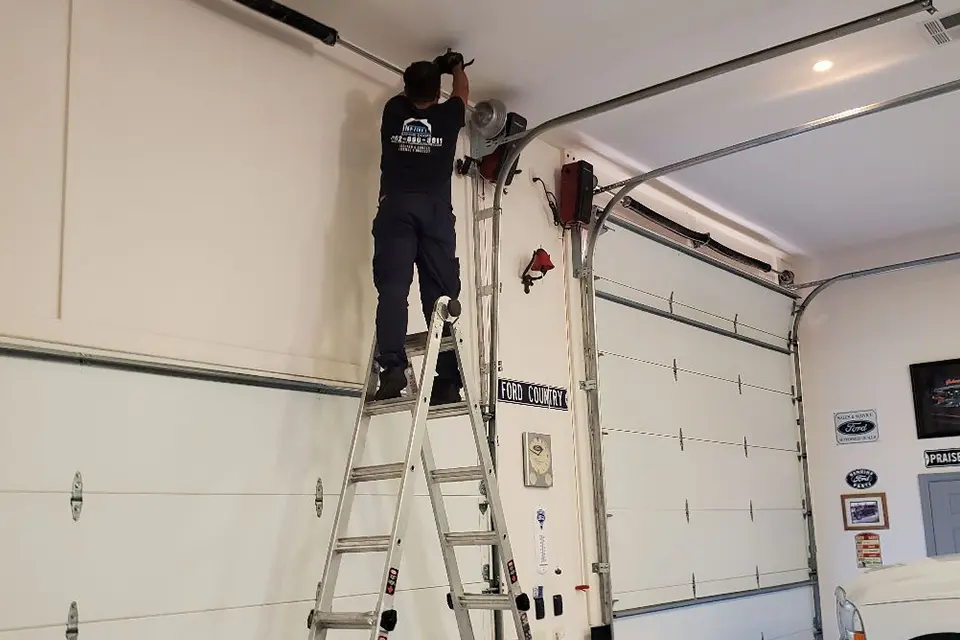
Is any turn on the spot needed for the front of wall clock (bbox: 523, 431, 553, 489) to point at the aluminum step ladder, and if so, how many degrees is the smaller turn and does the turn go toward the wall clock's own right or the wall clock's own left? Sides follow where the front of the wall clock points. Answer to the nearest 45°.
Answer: approximately 45° to the wall clock's own right

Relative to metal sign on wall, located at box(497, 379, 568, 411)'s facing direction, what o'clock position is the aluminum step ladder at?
The aluminum step ladder is roughly at 2 o'clock from the metal sign on wall.

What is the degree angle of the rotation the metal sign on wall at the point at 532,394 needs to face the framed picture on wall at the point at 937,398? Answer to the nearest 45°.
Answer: approximately 90° to its left

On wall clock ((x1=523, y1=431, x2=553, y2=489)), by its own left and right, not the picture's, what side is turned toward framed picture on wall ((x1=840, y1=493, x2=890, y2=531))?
left

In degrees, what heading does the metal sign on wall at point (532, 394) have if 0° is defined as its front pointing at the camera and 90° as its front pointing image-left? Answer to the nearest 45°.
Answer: approximately 315°

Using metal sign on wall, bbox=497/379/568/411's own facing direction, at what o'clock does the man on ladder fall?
The man on ladder is roughly at 2 o'clock from the metal sign on wall.

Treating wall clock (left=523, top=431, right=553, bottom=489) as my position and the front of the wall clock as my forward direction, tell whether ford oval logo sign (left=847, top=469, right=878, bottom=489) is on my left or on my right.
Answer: on my left

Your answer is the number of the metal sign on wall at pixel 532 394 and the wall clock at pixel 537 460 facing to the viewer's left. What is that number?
0

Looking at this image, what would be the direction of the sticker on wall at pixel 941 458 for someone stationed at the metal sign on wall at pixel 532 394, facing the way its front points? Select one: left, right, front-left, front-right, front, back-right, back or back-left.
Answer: left

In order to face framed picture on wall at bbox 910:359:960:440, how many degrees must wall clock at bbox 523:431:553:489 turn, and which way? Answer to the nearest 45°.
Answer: approximately 90° to its left

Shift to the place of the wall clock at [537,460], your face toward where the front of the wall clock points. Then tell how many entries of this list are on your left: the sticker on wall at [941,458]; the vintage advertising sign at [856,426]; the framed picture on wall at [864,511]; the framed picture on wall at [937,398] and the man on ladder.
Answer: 4

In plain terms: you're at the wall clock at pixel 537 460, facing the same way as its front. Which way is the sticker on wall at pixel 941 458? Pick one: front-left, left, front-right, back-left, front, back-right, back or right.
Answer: left

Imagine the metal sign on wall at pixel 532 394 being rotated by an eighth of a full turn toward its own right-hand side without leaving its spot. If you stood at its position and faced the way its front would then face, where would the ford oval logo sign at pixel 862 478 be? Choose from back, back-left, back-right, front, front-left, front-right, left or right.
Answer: back-left

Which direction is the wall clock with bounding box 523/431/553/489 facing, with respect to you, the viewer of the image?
facing the viewer and to the right of the viewer
